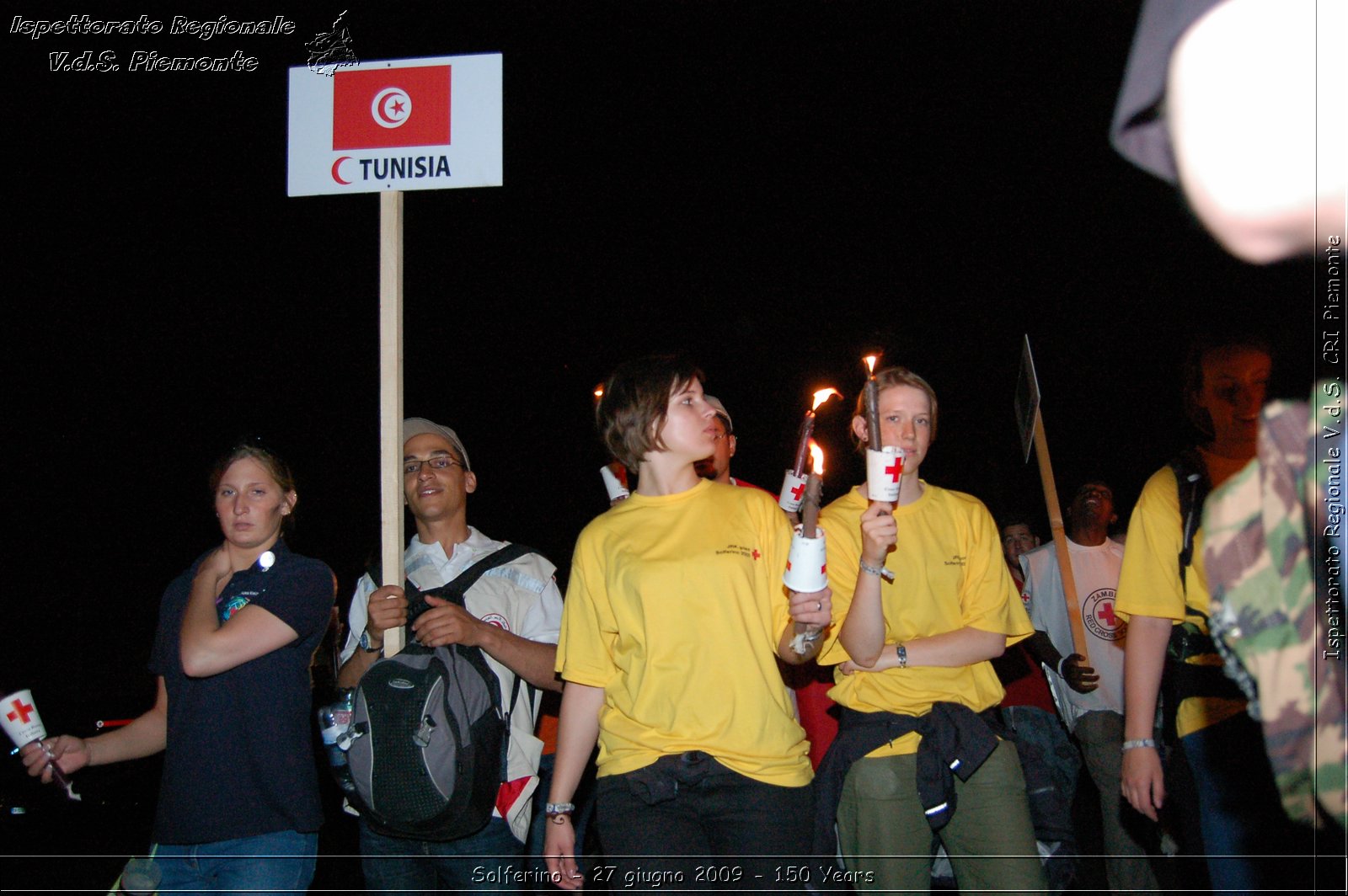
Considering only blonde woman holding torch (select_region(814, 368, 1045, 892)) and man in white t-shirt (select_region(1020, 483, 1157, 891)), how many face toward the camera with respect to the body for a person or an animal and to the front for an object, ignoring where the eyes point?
2

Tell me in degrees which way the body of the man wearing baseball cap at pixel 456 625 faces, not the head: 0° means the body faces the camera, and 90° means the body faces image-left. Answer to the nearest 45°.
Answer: approximately 0°

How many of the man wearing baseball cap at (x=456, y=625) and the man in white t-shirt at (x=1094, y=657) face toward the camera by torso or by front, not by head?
2

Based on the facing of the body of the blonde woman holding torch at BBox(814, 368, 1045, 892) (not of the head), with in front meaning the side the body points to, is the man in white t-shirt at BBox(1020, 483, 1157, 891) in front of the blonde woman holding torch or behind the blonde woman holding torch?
behind

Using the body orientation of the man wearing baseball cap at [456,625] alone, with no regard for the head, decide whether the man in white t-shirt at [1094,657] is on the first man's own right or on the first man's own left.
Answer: on the first man's own left

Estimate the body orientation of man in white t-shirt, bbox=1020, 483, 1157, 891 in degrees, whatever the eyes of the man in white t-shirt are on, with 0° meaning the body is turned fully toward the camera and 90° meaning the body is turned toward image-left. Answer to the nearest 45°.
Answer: approximately 0°

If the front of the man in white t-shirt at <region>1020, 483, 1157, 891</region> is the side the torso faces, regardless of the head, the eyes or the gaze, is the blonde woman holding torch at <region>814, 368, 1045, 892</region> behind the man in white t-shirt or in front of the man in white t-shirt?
in front
